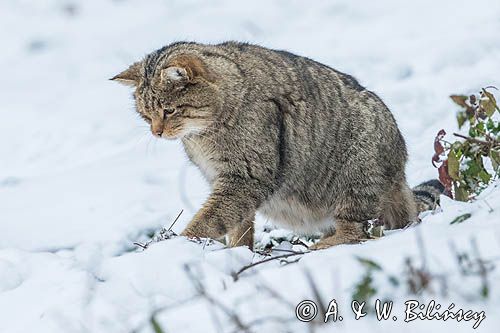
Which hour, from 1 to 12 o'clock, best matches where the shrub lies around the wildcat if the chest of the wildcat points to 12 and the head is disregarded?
The shrub is roughly at 7 o'clock from the wildcat.

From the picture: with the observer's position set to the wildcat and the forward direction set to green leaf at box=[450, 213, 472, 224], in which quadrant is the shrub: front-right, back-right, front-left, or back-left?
front-left

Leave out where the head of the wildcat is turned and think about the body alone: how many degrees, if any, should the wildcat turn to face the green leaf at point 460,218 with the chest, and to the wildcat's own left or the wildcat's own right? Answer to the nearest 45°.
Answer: approximately 135° to the wildcat's own left

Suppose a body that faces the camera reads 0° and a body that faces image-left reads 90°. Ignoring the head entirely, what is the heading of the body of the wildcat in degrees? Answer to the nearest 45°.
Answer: approximately 90°
